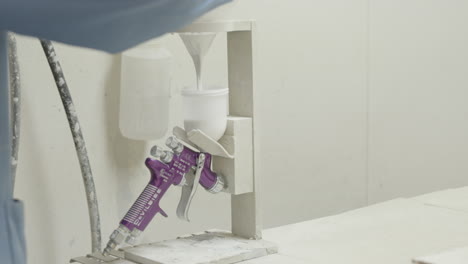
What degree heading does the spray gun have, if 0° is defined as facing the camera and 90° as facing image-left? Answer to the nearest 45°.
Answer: approximately 270°

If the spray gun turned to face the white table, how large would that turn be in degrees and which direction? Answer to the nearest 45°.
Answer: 0° — it already faces it
